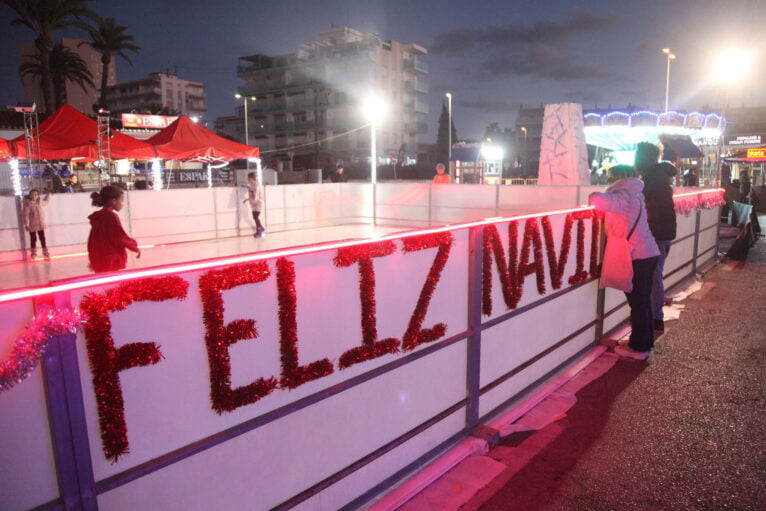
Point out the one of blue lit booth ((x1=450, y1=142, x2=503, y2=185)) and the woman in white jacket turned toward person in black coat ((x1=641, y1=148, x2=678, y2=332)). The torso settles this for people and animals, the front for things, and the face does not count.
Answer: the blue lit booth

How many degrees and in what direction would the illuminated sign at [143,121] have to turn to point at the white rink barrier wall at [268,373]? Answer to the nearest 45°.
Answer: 0° — it already faces it

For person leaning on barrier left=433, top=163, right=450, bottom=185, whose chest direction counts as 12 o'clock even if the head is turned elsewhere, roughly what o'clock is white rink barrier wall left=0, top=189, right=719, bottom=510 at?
The white rink barrier wall is roughly at 12 o'clock from the person leaning on barrier.

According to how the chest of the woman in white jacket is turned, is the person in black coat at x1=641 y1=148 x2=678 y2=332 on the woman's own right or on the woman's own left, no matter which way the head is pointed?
on the woman's own right

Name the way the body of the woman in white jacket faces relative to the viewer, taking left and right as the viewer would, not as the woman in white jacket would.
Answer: facing to the left of the viewer

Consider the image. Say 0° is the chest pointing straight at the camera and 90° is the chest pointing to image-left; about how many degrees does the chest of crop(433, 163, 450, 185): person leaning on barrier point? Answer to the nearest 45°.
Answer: approximately 0°

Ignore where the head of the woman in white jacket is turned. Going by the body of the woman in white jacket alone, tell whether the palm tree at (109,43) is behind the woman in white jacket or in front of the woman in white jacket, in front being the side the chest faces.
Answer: in front

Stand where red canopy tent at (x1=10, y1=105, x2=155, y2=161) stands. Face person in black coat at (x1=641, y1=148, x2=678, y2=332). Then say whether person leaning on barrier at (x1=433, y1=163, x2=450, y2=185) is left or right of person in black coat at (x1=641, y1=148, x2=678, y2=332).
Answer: left

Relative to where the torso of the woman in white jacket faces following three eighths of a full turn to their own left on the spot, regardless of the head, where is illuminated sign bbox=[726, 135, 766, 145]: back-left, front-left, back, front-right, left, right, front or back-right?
back-left

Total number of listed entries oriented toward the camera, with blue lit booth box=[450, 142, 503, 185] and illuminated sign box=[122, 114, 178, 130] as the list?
2
